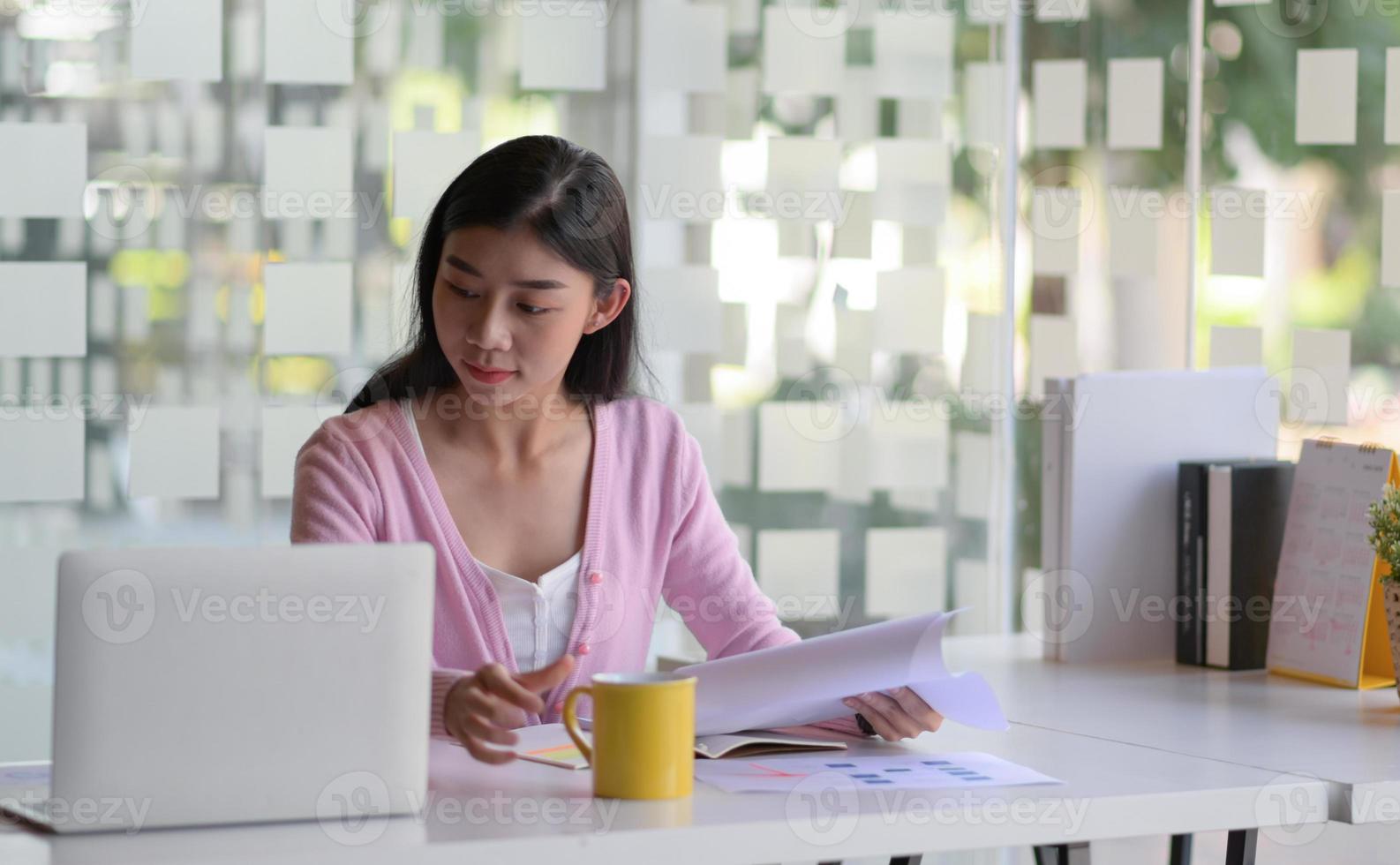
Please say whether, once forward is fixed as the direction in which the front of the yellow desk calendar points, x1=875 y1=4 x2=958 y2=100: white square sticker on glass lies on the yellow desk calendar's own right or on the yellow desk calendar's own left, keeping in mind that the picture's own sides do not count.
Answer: on the yellow desk calendar's own right

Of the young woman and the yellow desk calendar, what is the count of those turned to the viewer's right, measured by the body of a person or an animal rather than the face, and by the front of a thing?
0

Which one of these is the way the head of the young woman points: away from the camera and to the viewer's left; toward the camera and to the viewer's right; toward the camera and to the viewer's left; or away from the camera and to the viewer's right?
toward the camera and to the viewer's left

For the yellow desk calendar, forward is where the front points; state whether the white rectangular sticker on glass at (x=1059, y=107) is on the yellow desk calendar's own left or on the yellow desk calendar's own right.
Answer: on the yellow desk calendar's own right

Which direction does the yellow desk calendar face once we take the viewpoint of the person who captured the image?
facing the viewer and to the left of the viewer

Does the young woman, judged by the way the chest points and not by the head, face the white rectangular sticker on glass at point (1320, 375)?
no

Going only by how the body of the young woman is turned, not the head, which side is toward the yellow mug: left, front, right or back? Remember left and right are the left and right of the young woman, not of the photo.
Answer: front

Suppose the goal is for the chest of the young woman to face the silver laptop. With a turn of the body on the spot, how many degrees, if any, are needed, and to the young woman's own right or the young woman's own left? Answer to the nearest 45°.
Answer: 0° — they already face it

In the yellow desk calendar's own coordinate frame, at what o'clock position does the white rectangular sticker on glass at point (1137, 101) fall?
The white rectangular sticker on glass is roughly at 4 o'clock from the yellow desk calendar.

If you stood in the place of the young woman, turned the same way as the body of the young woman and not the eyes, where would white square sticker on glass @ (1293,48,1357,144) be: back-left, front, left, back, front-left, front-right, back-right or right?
back-left

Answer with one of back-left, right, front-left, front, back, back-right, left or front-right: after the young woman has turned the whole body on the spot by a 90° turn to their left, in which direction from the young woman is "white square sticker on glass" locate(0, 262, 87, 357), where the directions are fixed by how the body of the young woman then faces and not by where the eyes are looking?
back-left

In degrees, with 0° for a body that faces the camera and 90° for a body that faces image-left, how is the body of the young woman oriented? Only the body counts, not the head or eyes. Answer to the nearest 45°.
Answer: approximately 0°

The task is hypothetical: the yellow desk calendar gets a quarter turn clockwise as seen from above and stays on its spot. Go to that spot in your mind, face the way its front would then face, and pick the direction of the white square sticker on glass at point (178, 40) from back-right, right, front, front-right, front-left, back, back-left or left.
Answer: front-left

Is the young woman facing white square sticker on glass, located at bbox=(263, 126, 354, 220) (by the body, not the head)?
no

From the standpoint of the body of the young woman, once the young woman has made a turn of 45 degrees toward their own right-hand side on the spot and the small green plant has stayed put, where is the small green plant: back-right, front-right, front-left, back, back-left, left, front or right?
back-left
